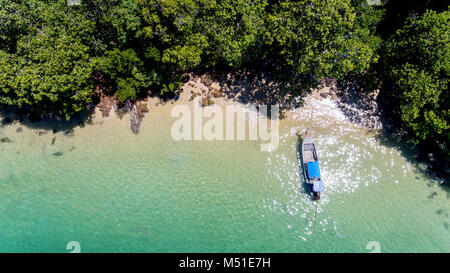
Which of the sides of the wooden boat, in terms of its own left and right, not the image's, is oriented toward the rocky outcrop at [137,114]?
left

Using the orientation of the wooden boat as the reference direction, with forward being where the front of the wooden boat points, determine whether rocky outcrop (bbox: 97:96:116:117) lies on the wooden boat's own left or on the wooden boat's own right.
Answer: on the wooden boat's own left

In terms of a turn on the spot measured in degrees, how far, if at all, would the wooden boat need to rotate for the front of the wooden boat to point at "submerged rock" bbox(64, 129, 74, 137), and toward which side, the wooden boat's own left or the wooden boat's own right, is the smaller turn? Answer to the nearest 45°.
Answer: approximately 90° to the wooden boat's own left

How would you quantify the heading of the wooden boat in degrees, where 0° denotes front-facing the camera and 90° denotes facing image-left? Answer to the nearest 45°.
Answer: approximately 180°
